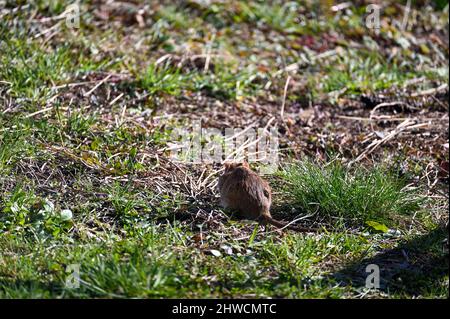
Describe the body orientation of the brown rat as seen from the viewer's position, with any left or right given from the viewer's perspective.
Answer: facing away from the viewer and to the left of the viewer

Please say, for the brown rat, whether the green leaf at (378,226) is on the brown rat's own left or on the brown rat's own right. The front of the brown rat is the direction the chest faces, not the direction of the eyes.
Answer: on the brown rat's own right

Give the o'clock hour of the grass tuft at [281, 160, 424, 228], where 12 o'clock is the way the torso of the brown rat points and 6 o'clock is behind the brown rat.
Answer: The grass tuft is roughly at 4 o'clock from the brown rat.
